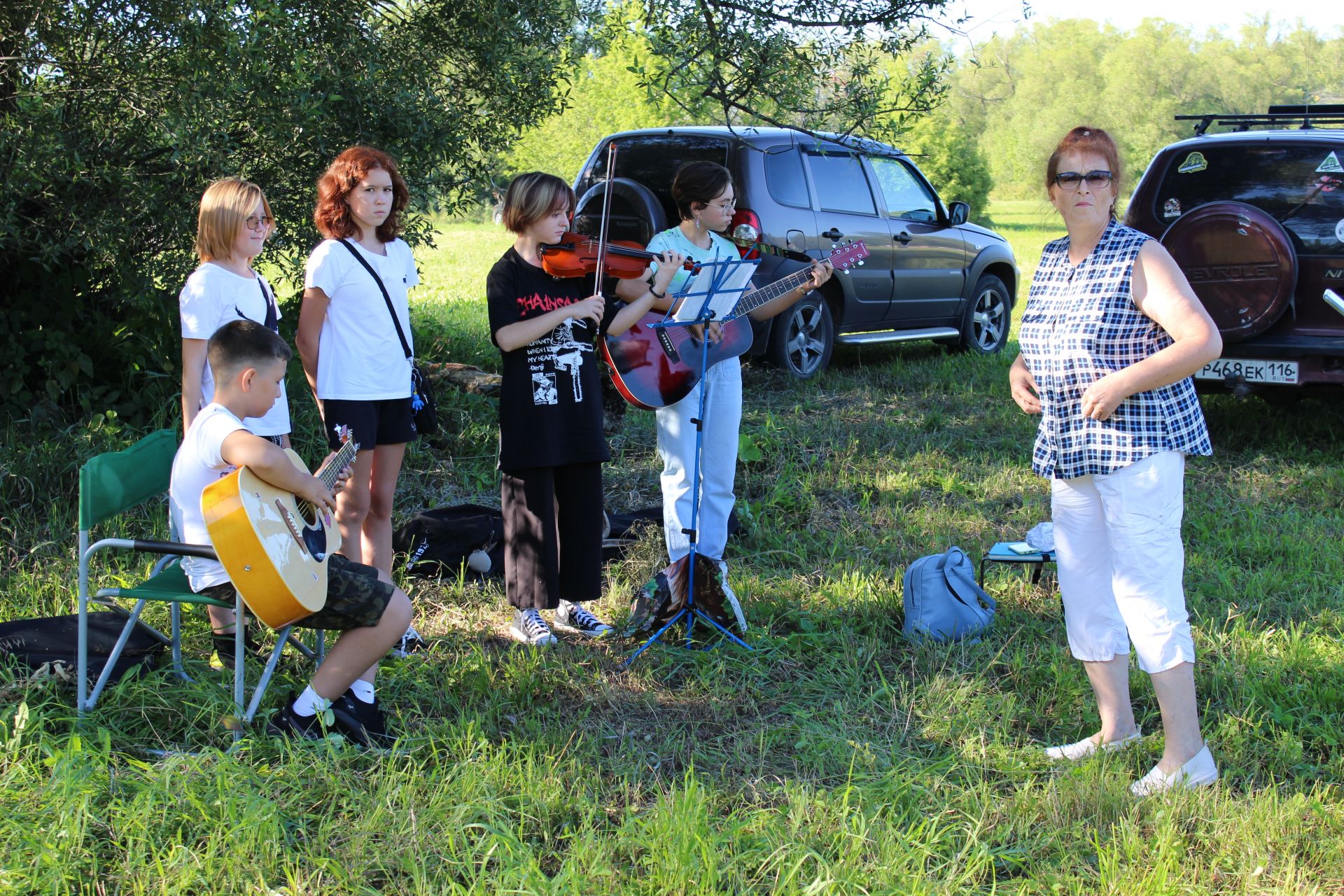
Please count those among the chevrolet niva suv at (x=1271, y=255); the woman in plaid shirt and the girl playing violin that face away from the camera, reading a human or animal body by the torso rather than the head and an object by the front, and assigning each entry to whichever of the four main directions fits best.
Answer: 1

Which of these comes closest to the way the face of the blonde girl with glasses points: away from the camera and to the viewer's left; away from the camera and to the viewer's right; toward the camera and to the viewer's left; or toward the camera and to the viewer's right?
toward the camera and to the viewer's right

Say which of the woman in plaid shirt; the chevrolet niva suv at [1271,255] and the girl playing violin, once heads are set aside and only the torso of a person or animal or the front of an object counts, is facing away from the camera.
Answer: the chevrolet niva suv

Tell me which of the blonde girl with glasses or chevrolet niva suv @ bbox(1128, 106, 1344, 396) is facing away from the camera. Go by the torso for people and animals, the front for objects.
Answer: the chevrolet niva suv

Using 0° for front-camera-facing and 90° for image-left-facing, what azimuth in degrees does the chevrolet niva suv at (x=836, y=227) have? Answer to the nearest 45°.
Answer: approximately 225°

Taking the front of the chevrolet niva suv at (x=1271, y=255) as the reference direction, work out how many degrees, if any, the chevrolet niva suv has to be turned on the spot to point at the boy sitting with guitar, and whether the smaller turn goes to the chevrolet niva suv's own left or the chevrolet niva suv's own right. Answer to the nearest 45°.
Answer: approximately 135° to the chevrolet niva suv's own left

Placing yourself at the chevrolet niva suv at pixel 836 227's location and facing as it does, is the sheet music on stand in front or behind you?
behind

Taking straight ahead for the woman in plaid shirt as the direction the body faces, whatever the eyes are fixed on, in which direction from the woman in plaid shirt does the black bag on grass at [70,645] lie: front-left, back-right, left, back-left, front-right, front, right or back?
front-right

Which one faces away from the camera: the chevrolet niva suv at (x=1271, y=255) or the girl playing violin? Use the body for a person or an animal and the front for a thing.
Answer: the chevrolet niva suv

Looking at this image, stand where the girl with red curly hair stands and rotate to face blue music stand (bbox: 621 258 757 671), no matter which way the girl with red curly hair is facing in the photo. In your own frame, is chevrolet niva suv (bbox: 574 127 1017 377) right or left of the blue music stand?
left

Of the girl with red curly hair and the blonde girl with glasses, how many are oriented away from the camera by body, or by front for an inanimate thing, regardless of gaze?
0

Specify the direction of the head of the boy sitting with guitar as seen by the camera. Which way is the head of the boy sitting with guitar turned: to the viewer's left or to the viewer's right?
to the viewer's right

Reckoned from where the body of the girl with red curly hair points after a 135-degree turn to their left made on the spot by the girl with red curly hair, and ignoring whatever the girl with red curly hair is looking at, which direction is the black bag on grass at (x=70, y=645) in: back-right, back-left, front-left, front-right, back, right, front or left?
left

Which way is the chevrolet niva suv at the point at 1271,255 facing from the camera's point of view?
away from the camera

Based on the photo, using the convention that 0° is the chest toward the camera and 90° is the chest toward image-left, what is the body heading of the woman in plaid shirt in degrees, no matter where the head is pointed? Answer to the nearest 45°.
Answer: approximately 45°

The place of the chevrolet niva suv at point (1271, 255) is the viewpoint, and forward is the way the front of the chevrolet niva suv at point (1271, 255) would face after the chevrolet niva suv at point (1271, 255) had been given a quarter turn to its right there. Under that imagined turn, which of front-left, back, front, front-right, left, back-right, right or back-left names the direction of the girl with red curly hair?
back-right
